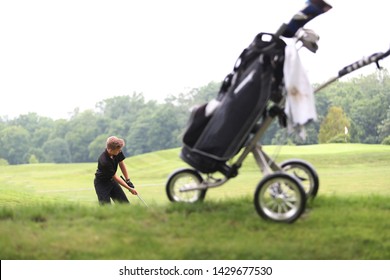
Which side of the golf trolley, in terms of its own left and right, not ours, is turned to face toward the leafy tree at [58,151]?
right

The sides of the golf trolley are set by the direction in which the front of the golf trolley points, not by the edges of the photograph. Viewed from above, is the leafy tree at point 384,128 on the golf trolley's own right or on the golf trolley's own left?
on the golf trolley's own right

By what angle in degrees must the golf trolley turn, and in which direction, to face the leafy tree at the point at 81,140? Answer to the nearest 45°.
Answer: approximately 90° to its right

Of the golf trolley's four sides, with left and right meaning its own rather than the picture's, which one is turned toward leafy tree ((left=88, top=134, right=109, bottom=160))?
right

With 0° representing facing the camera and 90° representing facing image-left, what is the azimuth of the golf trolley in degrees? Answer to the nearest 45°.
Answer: approximately 90°

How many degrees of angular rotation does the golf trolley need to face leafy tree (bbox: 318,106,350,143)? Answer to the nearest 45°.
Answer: approximately 90° to its right

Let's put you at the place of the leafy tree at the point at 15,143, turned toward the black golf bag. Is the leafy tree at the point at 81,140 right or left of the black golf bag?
left

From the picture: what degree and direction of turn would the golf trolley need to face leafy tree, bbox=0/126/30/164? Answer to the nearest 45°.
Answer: approximately 45° to its right
